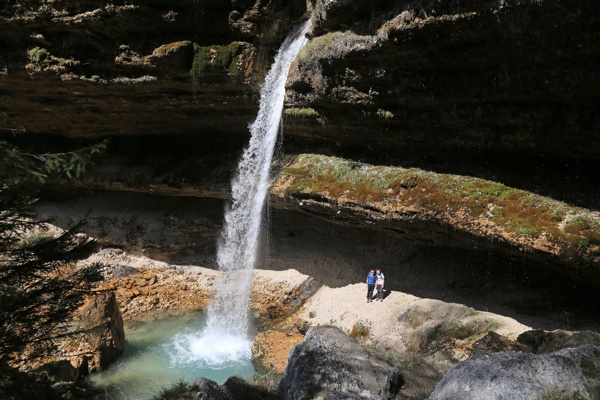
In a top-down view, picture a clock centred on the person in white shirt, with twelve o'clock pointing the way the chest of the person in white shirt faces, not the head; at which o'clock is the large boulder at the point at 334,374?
The large boulder is roughly at 12 o'clock from the person in white shirt.

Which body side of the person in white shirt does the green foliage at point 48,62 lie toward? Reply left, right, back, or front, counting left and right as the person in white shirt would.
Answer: right

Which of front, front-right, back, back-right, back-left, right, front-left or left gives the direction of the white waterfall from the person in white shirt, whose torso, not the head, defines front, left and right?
right

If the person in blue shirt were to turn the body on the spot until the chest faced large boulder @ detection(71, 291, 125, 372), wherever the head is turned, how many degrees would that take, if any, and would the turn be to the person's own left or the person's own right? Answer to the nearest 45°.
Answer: approximately 45° to the person's own right

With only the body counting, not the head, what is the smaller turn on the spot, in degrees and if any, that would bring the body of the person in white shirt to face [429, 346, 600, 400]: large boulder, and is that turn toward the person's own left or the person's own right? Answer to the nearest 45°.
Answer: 0° — they already face it

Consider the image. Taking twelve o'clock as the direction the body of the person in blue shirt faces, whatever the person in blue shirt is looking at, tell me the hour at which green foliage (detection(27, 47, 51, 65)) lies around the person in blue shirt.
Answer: The green foliage is roughly at 3 o'clock from the person in blue shirt.

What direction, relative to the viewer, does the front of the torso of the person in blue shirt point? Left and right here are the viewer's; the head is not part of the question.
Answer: facing the viewer

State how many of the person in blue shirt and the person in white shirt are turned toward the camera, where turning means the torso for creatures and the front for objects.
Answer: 2

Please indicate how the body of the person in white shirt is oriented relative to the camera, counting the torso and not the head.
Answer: toward the camera

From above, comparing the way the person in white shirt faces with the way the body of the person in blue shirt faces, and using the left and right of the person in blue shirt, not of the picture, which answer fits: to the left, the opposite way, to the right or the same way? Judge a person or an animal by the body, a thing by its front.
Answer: the same way

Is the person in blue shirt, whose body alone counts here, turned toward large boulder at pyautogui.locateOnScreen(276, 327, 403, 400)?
yes

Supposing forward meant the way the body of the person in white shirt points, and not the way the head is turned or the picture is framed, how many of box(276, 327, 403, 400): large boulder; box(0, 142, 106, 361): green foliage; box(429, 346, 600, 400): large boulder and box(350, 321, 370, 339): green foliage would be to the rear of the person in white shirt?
0

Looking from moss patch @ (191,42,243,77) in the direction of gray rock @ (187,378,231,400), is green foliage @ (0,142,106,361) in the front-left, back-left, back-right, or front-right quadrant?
front-right
